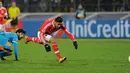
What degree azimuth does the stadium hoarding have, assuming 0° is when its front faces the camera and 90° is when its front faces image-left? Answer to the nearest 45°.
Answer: approximately 0°

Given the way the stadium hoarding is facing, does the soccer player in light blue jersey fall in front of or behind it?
in front
